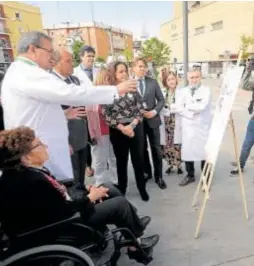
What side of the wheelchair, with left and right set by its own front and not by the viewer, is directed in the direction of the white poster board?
front

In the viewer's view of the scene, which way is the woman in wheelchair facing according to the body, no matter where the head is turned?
to the viewer's right

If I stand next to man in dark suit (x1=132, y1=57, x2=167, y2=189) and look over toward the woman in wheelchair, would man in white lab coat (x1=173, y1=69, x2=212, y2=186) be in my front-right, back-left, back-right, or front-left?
back-left

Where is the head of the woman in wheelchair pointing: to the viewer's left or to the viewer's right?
to the viewer's right

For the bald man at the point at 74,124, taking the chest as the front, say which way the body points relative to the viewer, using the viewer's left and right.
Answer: facing the viewer and to the right of the viewer

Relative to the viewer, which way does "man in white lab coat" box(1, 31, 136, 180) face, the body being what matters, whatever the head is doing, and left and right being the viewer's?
facing to the right of the viewer

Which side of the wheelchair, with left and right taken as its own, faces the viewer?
right

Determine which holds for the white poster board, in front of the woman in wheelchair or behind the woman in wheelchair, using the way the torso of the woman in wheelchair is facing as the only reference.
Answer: in front

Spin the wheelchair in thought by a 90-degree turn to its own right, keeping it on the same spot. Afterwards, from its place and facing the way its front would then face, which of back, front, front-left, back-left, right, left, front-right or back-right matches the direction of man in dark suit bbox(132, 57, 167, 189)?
back-left

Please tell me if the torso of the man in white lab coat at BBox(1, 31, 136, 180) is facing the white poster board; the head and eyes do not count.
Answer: yes

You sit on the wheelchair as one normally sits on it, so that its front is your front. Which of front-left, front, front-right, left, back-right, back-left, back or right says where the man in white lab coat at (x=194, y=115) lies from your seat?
front-left
